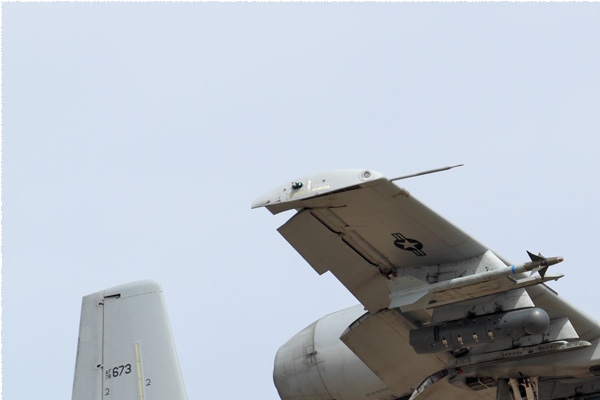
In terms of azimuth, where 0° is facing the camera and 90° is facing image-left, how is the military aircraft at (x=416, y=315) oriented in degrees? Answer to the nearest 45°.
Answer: approximately 315°
